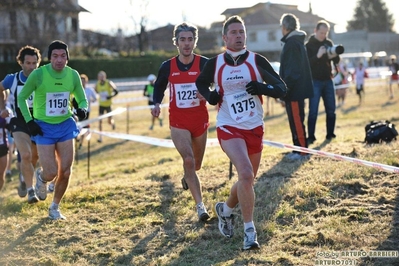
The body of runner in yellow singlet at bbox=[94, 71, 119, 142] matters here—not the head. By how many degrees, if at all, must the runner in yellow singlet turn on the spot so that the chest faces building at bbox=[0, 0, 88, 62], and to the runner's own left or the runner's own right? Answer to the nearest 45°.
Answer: approximately 180°

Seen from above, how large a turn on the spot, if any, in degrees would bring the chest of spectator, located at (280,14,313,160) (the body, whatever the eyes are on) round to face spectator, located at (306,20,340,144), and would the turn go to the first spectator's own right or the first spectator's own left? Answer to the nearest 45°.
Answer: approximately 90° to the first spectator's own right

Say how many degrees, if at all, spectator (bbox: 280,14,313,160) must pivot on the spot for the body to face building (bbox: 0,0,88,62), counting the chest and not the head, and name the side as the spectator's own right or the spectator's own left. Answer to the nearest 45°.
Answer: approximately 45° to the spectator's own right

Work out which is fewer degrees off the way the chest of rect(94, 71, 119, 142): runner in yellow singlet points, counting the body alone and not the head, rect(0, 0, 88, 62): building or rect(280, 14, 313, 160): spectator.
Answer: the spectator

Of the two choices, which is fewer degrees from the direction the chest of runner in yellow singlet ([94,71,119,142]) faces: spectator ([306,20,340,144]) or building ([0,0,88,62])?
the spectator

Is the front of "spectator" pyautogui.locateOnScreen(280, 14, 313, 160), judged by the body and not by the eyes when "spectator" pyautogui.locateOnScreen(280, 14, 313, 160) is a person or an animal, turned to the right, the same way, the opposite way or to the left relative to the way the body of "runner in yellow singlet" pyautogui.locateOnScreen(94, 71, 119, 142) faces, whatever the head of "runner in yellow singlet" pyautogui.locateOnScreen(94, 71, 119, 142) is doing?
to the right

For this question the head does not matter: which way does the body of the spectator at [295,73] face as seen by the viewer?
to the viewer's left

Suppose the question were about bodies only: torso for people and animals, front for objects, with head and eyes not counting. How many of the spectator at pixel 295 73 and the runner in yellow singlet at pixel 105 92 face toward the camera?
1

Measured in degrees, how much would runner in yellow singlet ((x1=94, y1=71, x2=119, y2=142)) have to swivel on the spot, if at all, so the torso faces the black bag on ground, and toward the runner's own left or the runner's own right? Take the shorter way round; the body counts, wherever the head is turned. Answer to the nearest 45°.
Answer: approximately 45° to the runner's own left

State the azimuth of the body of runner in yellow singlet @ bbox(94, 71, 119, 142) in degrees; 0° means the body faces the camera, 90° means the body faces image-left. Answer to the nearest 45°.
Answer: approximately 0°
